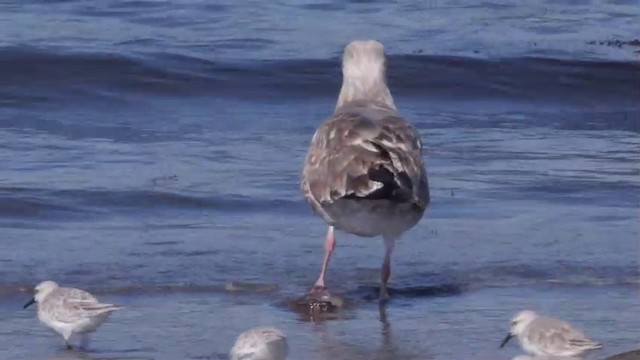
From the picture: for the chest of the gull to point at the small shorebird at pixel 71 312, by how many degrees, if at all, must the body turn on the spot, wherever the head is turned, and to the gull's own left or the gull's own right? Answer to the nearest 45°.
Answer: approximately 135° to the gull's own left

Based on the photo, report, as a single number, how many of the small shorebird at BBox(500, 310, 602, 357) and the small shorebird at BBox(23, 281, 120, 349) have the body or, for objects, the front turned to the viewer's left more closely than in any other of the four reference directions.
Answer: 2

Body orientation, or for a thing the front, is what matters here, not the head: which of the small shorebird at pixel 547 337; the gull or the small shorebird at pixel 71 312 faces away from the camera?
the gull

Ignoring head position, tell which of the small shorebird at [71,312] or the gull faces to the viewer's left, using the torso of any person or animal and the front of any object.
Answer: the small shorebird

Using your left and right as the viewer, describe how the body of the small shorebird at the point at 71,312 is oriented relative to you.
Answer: facing to the left of the viewer

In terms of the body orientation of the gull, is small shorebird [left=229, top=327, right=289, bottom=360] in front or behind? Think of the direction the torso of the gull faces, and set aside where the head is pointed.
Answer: behind

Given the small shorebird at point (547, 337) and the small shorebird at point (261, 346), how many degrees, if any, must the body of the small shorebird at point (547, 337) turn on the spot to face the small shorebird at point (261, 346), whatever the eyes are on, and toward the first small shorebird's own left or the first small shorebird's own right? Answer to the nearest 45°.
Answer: approximately 45° to the first small shorebird's own left

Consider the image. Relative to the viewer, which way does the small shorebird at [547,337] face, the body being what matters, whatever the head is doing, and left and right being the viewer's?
facing to the left of the viewer

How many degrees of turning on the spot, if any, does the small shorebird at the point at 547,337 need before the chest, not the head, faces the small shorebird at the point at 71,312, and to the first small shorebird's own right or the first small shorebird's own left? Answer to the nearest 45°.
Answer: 0° — it already faces it

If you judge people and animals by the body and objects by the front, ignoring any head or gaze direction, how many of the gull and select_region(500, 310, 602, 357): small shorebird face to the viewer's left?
1

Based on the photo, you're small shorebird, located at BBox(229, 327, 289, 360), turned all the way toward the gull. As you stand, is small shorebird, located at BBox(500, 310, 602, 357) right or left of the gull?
right

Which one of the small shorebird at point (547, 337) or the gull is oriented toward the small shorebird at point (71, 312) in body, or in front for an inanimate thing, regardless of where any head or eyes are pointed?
the small shorebird at point (547, 337)

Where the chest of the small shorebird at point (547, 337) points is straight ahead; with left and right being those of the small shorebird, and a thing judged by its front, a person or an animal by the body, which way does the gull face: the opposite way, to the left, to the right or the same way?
to the right

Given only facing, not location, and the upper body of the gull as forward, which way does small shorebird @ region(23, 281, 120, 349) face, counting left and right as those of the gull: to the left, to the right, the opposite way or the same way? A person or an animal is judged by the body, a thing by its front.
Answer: to the left

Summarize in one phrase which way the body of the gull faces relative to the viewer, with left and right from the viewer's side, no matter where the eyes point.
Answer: facing away from the viewer
